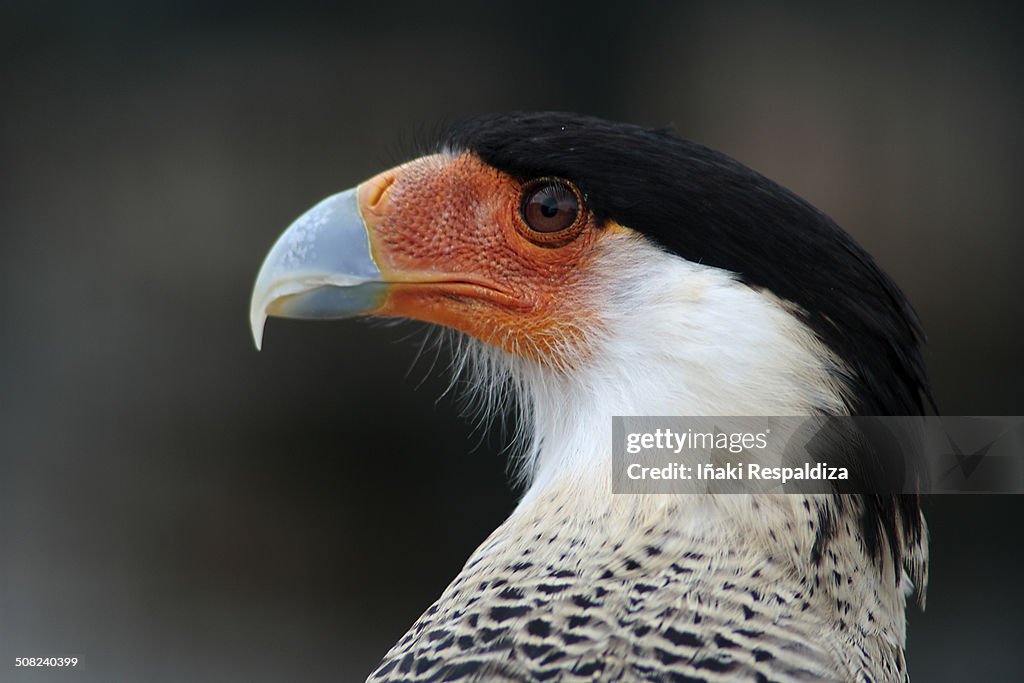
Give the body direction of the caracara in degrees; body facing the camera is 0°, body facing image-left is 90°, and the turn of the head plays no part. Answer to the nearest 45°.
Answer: approximately 90°
